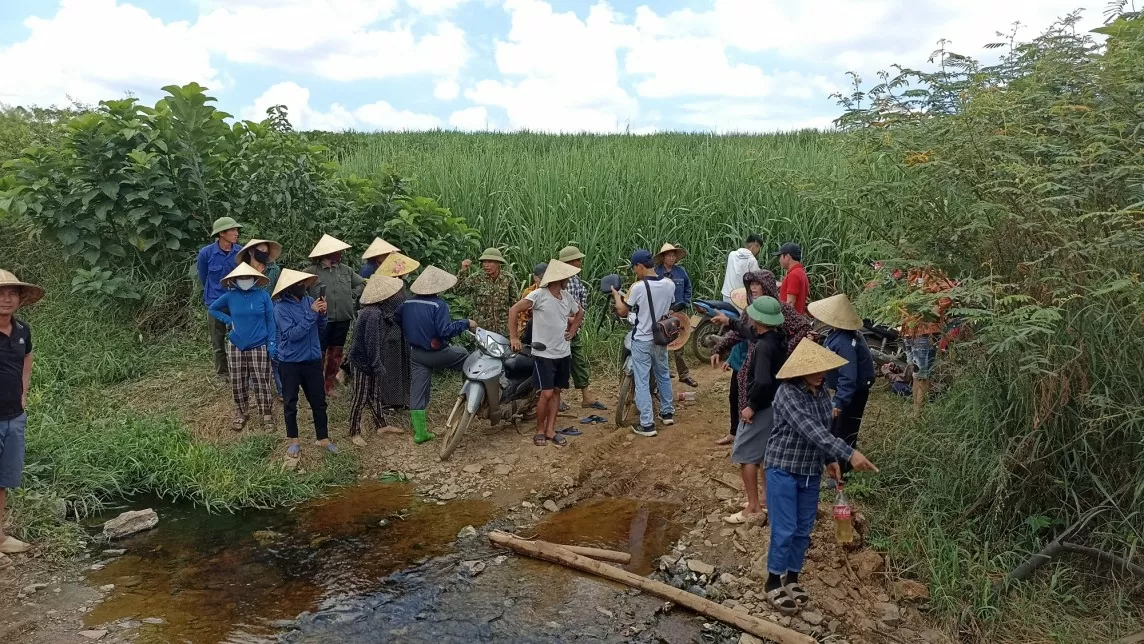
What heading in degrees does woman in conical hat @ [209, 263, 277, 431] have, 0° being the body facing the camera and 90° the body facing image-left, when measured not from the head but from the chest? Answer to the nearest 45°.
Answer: approximately 0°

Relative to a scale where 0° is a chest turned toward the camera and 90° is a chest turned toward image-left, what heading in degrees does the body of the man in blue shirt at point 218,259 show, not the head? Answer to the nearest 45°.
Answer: approximately 315°

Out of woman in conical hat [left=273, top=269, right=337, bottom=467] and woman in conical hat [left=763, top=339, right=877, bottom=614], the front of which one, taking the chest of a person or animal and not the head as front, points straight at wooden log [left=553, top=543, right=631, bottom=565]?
woman in conical hat [left=273, top=269, right=337, bottom=467]

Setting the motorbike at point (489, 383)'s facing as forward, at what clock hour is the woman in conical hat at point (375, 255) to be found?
The woman in conical hat is roughly at 3 o'clock from the motorbike.

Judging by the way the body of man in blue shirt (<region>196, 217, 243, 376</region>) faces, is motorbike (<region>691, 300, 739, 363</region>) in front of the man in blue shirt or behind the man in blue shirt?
in front

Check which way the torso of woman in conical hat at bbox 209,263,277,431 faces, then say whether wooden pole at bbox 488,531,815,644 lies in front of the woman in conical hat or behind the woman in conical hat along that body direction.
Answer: in front

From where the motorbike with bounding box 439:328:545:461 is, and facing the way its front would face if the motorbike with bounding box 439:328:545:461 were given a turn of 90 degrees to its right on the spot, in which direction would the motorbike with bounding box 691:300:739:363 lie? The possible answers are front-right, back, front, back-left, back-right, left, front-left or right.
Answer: right

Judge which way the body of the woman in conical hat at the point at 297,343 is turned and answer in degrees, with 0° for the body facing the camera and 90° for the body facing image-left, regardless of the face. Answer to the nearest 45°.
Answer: approximately 315°
